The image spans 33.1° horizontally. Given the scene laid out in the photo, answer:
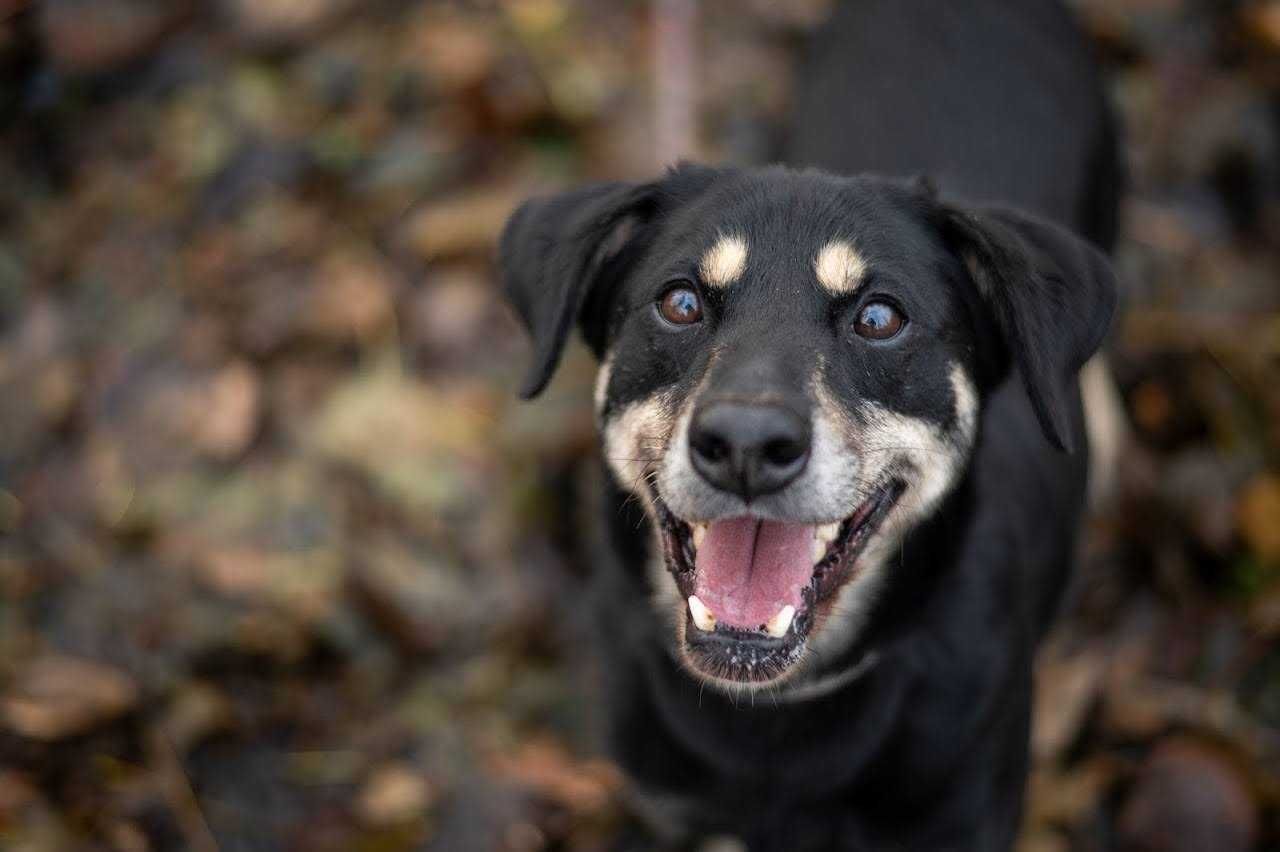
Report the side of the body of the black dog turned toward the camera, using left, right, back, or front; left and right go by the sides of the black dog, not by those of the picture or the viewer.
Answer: front

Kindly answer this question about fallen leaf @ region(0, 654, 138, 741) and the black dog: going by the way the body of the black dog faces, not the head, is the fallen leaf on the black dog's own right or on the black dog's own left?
on the black dog's own right
